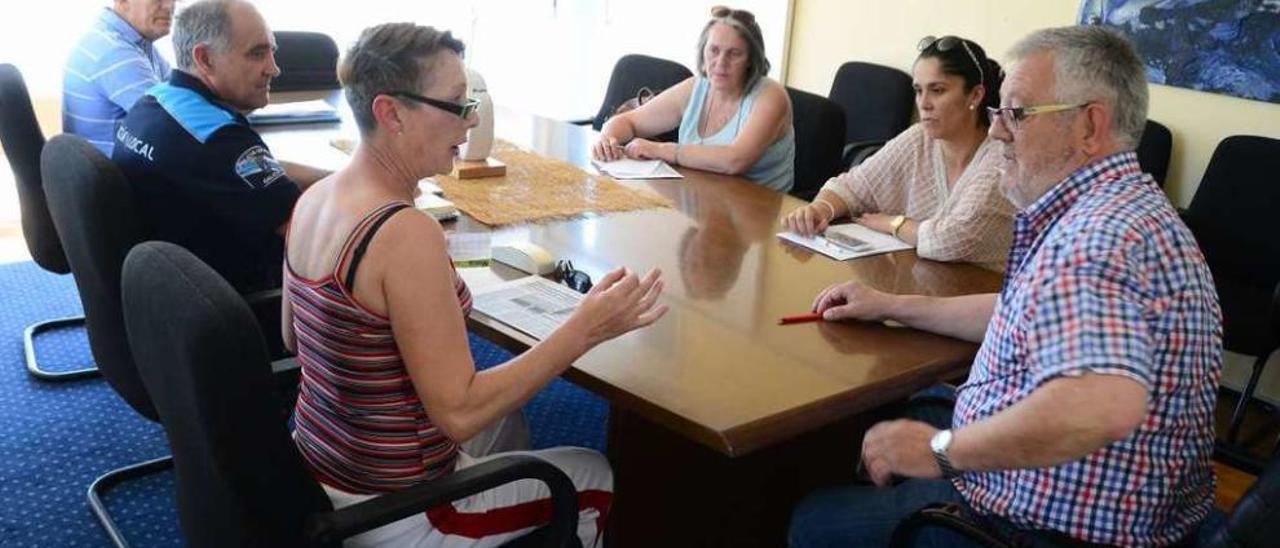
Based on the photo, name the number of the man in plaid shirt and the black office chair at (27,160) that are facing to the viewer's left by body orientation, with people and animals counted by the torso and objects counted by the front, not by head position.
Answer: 1

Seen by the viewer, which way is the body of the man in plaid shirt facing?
to the viewer's left

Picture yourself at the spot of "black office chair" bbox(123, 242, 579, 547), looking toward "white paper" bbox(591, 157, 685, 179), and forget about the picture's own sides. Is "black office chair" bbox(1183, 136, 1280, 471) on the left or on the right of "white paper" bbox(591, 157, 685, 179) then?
right

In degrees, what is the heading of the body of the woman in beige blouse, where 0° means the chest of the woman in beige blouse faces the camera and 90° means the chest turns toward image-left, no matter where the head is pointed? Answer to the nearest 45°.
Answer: approximately 45°

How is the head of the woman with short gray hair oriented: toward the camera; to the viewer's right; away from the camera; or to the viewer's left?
to the viewer's right

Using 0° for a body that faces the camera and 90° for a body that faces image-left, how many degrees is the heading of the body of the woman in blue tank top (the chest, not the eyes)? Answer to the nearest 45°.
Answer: approximately 45°

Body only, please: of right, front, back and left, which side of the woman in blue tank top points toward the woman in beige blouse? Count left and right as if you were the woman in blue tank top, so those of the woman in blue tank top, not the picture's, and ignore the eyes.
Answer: left

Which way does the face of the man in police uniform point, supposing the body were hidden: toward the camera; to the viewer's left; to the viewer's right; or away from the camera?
to the viewer's right

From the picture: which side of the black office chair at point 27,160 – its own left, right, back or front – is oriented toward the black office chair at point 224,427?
right

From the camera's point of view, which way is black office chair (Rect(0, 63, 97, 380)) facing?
to the viewer's right

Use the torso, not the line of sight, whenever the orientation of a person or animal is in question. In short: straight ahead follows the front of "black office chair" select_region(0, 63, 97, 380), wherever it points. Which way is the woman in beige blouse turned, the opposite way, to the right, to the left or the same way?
the opposite way
